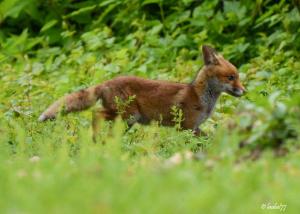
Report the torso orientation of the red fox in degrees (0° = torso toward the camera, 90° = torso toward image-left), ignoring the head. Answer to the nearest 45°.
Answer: approximately 270°
